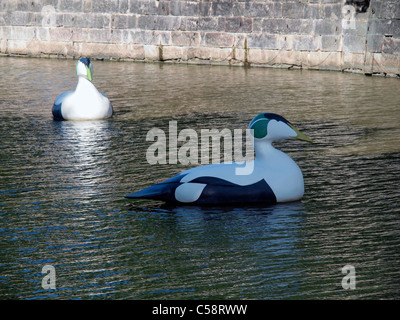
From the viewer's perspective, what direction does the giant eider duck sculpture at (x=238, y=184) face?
to the viewer's right

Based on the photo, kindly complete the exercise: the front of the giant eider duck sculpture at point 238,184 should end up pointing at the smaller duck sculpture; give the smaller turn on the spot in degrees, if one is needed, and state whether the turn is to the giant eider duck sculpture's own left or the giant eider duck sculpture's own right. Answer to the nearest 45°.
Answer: approximately 135° to the giant eider duck sculpture's own left
